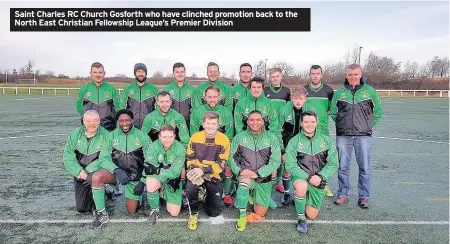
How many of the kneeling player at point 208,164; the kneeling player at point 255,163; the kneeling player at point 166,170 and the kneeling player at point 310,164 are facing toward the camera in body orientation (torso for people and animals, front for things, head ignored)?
4

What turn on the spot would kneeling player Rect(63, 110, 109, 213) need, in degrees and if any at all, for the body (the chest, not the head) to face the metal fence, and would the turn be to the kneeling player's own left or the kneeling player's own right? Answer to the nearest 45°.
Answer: approximately 180°

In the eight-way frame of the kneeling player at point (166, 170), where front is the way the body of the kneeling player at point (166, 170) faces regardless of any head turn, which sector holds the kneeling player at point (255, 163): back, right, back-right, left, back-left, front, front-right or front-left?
left

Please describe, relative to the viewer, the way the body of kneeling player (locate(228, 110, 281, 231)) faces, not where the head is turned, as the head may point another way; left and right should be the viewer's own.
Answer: facing the viewer

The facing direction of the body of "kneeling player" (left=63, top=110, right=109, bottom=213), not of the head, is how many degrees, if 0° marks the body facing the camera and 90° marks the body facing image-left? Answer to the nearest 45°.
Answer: approximately 0°

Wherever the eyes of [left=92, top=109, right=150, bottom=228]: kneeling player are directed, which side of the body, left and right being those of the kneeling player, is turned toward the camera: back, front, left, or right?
front
